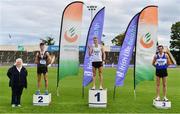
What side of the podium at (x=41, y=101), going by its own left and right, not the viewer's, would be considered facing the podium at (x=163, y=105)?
left

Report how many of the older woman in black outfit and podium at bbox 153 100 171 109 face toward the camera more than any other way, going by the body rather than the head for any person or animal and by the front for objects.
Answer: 2

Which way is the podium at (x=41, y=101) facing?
toward the camera

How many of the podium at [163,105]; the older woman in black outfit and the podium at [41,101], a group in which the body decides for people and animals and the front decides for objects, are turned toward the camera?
3

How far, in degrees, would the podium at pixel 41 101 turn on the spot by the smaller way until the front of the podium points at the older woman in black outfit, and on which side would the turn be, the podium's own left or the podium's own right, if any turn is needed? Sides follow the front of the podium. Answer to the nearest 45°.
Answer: approximately 90° to the podium's own right

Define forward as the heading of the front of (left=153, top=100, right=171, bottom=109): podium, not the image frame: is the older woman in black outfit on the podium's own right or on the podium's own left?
on the podium's own right

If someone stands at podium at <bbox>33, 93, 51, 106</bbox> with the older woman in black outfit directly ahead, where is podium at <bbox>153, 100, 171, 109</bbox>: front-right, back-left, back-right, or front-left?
back-left

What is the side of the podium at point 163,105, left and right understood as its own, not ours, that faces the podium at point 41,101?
right

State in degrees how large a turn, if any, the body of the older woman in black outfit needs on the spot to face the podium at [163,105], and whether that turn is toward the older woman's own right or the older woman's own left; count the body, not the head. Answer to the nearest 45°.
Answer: approximately 90° to the older woman's own left

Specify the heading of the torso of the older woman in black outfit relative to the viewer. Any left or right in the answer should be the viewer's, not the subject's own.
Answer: facing the viewer
